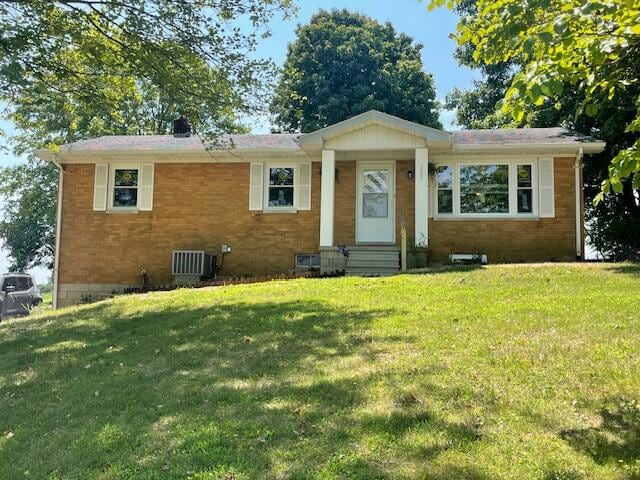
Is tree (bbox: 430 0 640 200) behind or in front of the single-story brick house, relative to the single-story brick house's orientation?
in front

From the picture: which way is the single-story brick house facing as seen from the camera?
toward the camera

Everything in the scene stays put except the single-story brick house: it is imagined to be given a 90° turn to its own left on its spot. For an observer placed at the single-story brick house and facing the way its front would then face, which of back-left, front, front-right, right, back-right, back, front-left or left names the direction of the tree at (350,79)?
left
